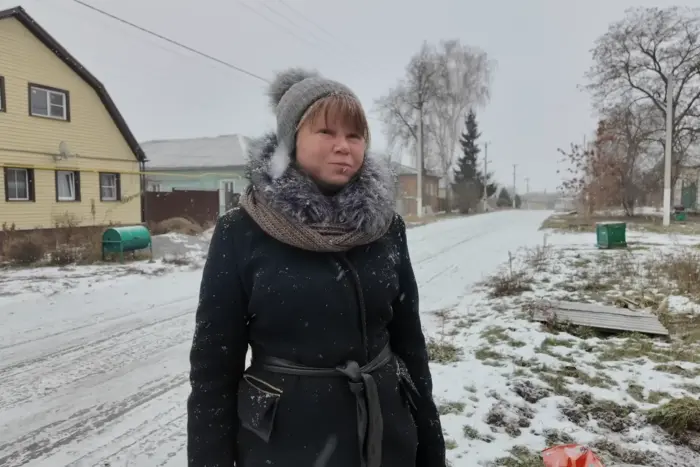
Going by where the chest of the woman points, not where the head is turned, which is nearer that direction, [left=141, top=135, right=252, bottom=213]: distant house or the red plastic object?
the red plastic object

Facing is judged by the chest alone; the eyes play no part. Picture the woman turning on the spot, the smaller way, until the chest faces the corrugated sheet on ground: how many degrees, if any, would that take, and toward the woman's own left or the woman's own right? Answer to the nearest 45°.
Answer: approximately 90° to the woman's own left

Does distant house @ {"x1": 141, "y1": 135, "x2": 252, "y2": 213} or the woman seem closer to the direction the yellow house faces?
the woman

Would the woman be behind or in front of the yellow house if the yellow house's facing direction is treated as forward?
in front

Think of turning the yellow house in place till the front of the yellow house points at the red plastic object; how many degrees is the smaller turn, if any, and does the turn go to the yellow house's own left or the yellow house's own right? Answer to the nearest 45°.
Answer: approximately 45° to the yellow house's own right

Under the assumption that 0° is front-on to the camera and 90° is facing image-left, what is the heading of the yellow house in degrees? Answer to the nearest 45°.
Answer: approximately 315°

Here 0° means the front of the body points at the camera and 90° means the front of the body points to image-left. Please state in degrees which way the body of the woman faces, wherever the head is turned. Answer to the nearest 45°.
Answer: approximately 315°

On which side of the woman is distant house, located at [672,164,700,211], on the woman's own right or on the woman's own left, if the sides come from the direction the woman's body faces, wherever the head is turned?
on the woman's own left

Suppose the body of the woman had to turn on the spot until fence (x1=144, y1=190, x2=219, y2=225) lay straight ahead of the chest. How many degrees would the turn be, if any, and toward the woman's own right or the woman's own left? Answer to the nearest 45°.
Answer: approximately 135° to the woman's own left

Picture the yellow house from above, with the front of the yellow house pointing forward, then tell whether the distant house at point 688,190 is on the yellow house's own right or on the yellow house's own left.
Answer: on the yellow house's own left
